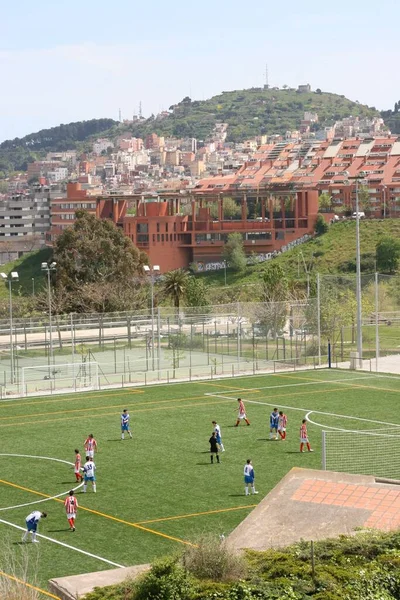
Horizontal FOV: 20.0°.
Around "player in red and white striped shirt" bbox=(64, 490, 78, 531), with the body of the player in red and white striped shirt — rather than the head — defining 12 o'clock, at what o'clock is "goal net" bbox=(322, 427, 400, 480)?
The goal net is roughly at 2 o'clock from the player in red and white striped shirt.

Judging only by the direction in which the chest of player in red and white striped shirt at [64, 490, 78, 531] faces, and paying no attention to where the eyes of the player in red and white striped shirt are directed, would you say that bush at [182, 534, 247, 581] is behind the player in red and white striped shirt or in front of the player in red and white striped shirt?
behind

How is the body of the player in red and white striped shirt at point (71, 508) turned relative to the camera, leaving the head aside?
away from the camera

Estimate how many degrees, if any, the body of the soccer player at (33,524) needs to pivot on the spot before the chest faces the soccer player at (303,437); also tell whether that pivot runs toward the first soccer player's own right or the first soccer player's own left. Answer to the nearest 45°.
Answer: approximately 45° to the first soccer player's own left

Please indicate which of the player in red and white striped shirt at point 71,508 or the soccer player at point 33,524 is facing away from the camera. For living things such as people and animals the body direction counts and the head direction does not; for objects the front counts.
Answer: the player in red and white striped shirt

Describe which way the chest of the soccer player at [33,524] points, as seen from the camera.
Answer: to the viewer's right

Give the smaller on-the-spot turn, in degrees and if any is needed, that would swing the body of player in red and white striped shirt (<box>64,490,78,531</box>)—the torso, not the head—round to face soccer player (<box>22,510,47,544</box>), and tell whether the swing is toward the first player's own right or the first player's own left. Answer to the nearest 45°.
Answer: approximately 135° to the first player's own left

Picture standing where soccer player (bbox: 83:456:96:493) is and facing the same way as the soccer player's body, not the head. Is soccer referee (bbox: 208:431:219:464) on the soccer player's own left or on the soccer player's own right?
on the soccer player's own right

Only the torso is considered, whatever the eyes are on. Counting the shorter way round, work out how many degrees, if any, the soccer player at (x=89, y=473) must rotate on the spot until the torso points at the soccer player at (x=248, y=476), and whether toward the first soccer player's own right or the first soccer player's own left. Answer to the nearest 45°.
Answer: approximately 90° to the first soccer player's own right

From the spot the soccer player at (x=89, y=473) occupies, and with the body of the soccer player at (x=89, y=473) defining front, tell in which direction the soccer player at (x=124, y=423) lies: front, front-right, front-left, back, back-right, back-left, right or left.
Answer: front

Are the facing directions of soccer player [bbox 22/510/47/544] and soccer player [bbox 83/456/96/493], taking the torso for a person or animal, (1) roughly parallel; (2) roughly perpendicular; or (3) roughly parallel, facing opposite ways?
roughly perpendicular

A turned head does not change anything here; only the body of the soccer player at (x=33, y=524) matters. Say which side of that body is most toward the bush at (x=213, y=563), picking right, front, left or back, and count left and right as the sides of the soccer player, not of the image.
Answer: right

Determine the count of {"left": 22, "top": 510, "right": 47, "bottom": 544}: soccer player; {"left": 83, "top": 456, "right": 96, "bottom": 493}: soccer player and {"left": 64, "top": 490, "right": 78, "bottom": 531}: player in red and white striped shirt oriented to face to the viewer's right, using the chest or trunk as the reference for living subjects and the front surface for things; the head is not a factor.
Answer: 1

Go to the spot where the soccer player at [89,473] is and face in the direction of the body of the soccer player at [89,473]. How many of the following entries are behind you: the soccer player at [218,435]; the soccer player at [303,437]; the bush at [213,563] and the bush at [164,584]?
2

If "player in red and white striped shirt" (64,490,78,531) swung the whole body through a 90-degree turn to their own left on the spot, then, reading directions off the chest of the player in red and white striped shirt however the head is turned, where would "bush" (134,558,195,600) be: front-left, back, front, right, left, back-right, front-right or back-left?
left

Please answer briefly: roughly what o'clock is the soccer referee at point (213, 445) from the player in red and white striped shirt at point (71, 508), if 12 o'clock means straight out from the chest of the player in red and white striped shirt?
The soccer referee is roughly at 1 o'clock from the player in red and white striped shirt.

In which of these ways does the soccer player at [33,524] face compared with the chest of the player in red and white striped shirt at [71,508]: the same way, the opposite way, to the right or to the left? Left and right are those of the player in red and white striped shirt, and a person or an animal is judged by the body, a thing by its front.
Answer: to the right

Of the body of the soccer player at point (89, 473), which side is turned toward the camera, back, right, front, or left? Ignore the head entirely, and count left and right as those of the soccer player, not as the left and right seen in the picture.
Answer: back
